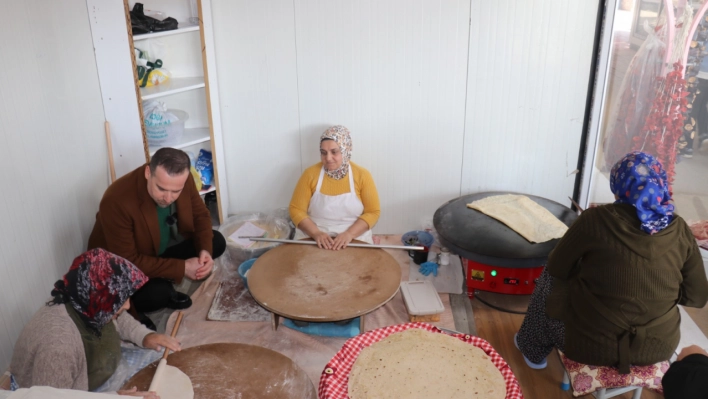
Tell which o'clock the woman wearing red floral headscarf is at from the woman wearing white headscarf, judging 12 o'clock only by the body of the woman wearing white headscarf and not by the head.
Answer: The woman wearing red floral headscarf is roughly at 1 o'clock from the woman wearing white headscarf.

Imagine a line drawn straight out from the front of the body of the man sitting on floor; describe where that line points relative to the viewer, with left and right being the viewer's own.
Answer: facing the viewer and to the right of the viewer

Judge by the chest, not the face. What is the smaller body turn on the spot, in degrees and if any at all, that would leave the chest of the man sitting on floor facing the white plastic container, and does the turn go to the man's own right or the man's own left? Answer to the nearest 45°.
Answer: approximately 45° to the man's own left

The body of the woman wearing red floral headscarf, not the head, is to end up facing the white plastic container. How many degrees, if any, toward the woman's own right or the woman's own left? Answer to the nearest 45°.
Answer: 0° — they already face it

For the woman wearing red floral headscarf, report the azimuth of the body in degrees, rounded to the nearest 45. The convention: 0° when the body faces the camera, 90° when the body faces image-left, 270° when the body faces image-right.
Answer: approximately 270°

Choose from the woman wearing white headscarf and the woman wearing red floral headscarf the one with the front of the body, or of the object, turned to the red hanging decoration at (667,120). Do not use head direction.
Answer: the woman wearing red floral headscarf

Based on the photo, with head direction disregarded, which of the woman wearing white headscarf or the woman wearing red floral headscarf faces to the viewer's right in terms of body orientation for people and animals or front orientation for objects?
the woman wearing red floral headscarf

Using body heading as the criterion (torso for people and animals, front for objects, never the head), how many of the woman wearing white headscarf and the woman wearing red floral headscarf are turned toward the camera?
1

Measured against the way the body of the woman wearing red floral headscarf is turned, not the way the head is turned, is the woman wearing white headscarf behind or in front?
in front

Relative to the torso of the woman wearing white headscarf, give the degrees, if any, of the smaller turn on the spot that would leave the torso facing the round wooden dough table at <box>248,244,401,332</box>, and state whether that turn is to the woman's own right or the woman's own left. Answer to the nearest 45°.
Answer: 0° — they already face it

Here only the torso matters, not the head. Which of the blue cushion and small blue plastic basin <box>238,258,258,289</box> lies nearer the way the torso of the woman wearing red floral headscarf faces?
the blue cushion

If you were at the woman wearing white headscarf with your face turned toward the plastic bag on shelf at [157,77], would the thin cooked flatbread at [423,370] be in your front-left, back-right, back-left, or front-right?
back-left

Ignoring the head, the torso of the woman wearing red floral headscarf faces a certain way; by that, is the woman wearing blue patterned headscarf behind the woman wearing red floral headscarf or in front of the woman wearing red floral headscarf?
in front

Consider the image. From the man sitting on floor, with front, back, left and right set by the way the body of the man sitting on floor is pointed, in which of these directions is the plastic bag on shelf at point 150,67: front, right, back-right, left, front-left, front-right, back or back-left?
back-left

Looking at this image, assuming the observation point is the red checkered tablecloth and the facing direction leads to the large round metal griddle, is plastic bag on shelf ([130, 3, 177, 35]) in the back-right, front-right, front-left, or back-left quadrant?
front-left

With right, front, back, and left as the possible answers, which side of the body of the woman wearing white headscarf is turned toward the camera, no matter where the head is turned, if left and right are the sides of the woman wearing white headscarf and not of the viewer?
front
